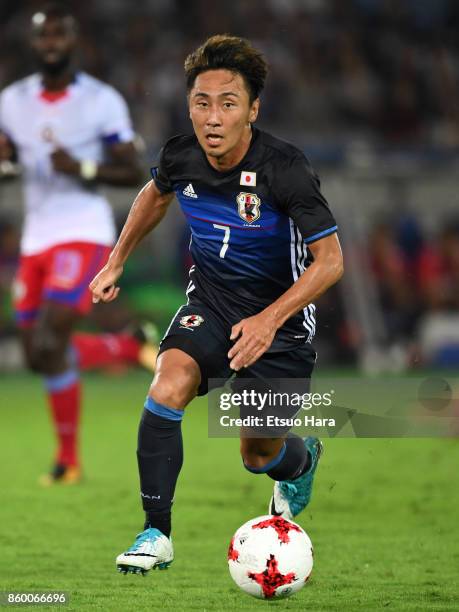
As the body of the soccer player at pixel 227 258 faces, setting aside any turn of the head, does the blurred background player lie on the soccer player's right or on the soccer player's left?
on the soccer player's right

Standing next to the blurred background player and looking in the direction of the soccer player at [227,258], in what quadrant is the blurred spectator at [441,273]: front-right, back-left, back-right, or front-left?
back-left

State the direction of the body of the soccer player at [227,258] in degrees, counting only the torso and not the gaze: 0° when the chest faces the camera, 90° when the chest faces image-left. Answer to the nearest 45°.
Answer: approximately 45°

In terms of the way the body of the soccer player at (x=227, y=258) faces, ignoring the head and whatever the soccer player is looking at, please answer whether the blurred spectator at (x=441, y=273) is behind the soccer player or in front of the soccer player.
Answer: behind

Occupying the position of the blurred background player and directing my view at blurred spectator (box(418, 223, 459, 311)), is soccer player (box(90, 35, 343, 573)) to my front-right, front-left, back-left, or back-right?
back-right
